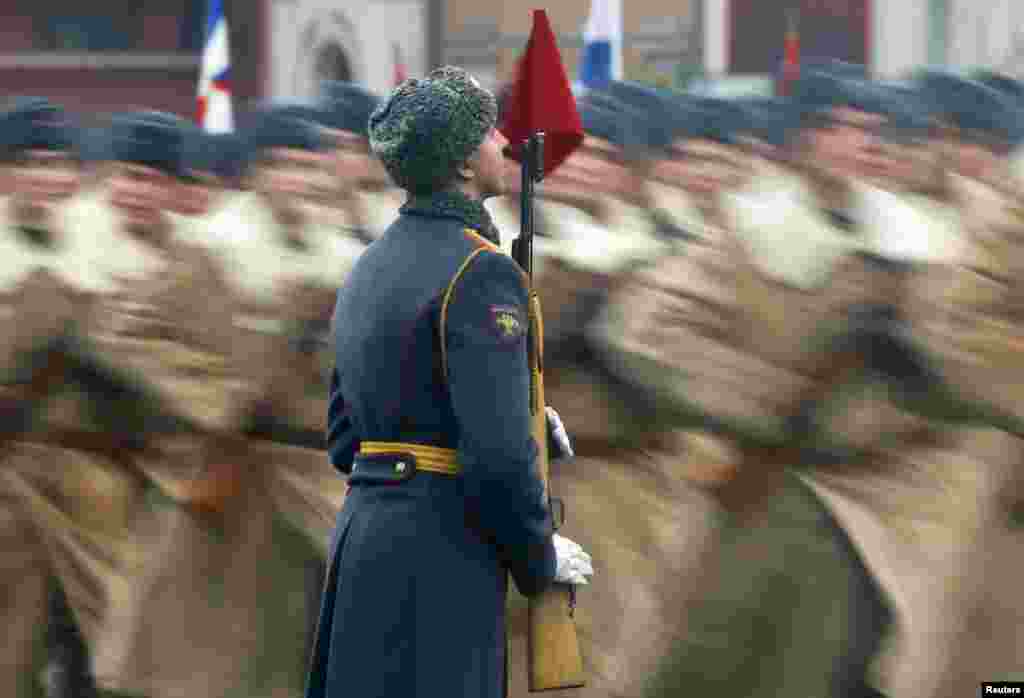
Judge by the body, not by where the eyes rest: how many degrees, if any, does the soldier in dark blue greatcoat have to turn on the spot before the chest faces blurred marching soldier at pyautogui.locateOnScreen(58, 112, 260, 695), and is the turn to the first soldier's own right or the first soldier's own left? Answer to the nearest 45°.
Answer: approximately 90° to the first soldier's own left

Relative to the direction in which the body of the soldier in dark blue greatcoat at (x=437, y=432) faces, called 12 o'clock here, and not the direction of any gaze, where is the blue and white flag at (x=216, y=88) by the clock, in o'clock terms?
The blue and white flag is roughly at 10 o'clock from the soldier in dark blue greatcoat.

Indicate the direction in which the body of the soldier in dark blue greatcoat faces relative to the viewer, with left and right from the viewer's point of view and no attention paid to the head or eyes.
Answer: facing away from the viewer and to the right of the viewer
